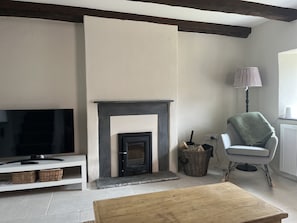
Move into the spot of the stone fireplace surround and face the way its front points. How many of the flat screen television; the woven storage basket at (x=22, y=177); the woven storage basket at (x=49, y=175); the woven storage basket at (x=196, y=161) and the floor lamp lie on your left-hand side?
2

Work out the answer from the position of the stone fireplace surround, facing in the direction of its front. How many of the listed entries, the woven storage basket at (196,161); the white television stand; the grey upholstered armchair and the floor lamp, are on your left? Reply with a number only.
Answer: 3

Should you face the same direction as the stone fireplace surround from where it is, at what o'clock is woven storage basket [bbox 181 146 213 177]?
The woven storage basket is roughly at 9 o'clock from the stone fireplace surround.

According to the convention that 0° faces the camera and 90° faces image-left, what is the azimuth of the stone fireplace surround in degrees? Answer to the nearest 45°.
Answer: approximately 0°

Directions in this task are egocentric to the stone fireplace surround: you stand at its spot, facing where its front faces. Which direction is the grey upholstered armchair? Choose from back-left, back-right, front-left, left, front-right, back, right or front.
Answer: left

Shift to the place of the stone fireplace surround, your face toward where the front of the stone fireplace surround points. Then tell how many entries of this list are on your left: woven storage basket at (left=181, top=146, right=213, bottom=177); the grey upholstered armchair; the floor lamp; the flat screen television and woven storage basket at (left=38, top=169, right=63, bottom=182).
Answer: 3

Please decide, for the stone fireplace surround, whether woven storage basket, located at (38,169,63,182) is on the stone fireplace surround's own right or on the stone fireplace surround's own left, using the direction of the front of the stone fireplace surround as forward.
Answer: on the stone fireplace surround's own right

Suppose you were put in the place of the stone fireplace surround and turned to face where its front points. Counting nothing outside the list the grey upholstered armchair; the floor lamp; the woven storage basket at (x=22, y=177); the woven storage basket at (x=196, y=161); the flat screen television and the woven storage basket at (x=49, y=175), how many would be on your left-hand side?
3

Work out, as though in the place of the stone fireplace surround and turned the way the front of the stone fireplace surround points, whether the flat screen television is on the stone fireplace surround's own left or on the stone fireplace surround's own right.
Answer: on the stone fireplace surround's own right

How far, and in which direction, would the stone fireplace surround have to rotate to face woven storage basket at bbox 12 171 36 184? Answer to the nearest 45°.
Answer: approximately 45° to its right

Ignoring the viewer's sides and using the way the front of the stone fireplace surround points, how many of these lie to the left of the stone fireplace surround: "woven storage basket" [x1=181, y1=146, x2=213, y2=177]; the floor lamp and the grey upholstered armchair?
3

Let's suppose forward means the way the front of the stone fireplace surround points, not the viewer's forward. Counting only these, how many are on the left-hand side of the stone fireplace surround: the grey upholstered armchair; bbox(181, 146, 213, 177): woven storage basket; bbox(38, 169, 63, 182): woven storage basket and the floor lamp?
3

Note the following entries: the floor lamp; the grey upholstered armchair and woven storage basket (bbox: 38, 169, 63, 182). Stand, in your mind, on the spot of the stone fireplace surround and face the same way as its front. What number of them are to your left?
2

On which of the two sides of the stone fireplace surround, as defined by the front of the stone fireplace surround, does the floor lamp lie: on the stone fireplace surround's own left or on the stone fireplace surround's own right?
on the stone fireplace surround's own left
